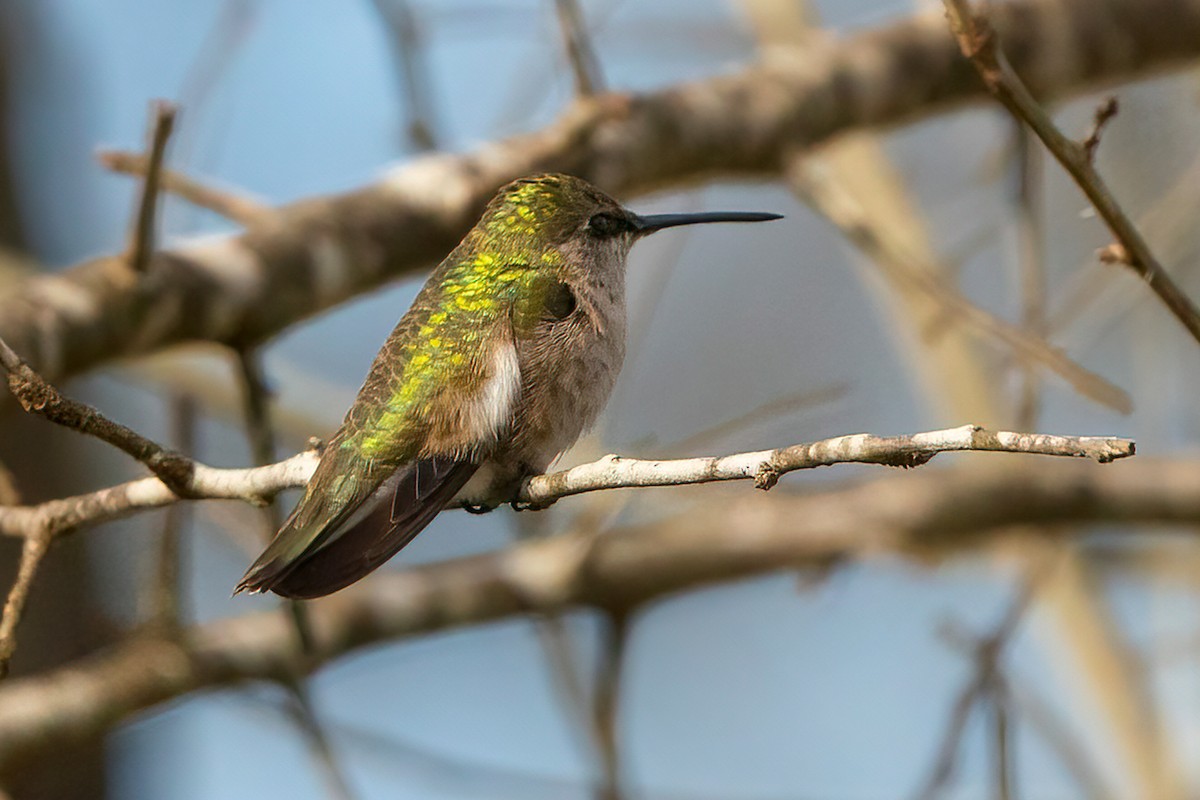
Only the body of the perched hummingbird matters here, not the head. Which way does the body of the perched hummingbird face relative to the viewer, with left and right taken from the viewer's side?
facing to the right of the viewer

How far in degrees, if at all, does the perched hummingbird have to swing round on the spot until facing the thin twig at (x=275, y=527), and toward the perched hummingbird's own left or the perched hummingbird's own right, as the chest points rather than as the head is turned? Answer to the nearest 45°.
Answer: approximately 135° to the perched hummingbird's own left

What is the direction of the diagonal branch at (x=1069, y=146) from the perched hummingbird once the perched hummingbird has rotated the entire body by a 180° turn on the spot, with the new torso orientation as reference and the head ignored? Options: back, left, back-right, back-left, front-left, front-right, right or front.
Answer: back-left

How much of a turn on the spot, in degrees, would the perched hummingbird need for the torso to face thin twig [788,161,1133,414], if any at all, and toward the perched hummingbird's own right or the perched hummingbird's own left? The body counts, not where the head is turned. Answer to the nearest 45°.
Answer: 0° — it already faces it
